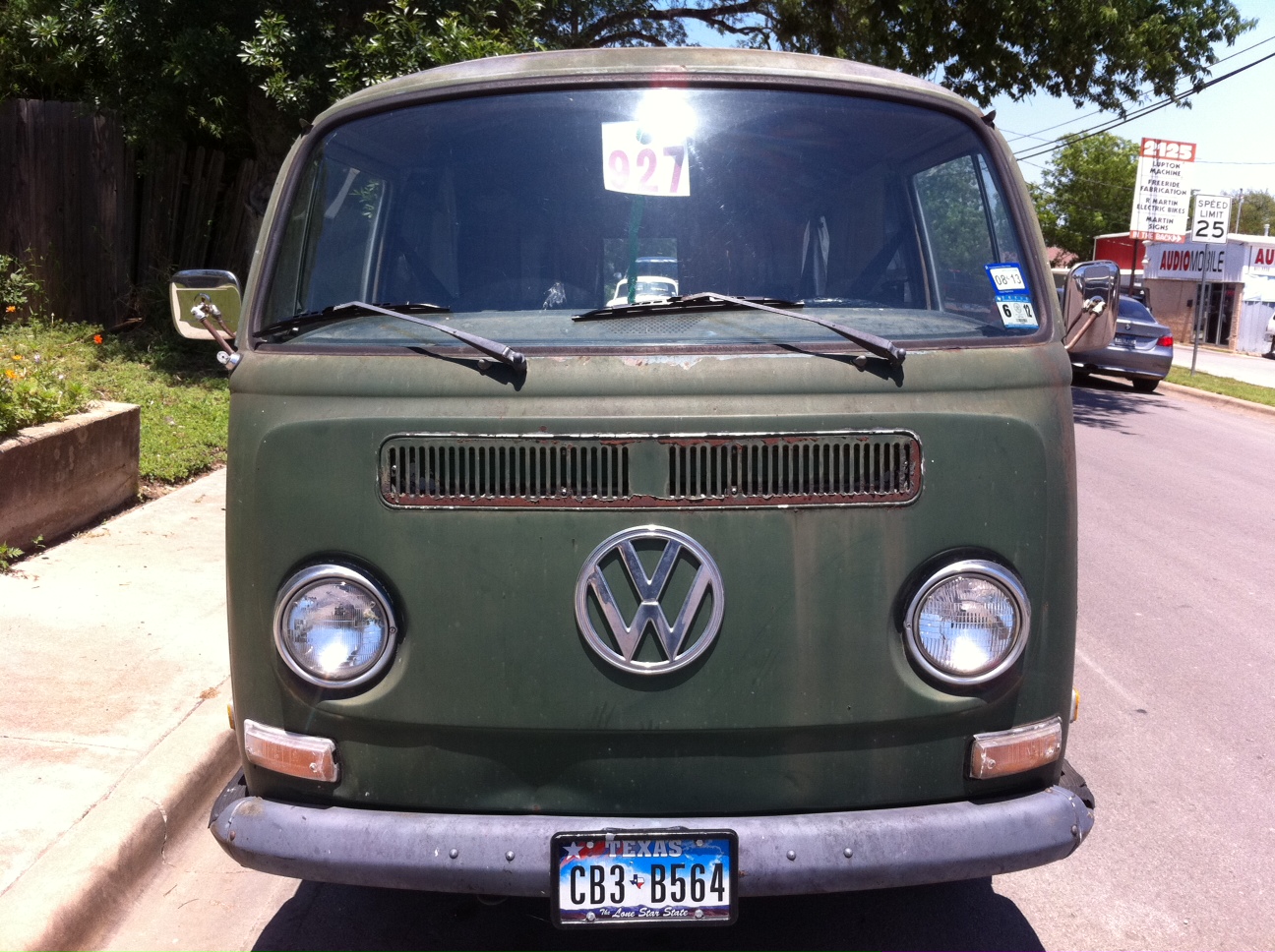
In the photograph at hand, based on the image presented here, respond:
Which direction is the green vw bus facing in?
toward the camera

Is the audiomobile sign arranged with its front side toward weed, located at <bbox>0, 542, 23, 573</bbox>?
yes

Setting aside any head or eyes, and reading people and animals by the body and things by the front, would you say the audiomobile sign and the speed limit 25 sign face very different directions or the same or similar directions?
same or similar directions

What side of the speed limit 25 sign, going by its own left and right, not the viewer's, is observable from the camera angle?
front

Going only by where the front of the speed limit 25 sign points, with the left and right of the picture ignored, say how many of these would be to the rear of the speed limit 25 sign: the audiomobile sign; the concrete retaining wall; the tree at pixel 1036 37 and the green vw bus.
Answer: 1

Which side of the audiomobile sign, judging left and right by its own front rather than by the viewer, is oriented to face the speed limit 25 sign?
front

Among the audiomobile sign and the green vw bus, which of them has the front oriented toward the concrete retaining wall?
the audiomobile sign

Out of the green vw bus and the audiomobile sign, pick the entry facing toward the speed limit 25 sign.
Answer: the audiomobile sign

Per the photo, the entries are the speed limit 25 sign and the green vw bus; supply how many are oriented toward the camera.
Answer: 2

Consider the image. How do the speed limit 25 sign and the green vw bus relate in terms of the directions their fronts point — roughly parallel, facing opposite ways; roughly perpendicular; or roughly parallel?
roughly parallel

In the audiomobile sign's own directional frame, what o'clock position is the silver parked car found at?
The silver parked car is roughly at 12 o'clock from the audiomobile sign.

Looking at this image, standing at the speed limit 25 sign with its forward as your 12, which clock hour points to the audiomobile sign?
The audiomobile sign is roughly at 6 o'clock from the speed limit 25 sign.
